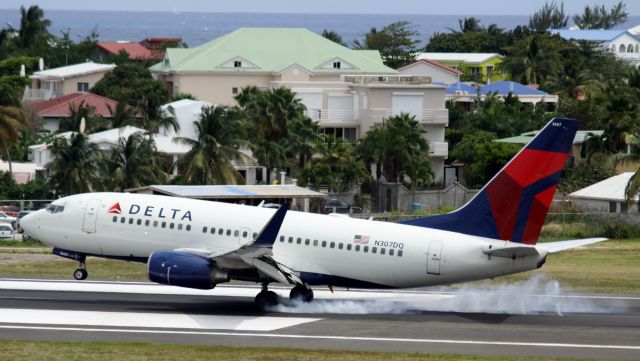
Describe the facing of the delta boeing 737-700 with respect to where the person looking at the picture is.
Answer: facing to the left of the viewer
